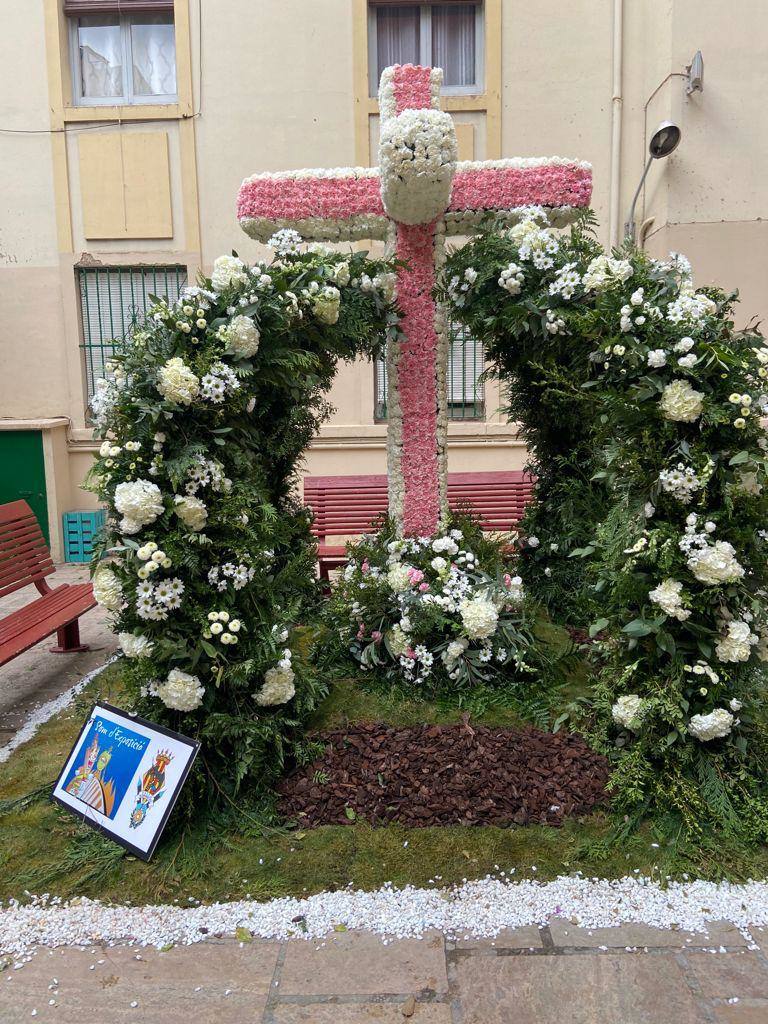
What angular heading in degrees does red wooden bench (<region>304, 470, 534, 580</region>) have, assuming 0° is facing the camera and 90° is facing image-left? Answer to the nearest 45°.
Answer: approximately 0°

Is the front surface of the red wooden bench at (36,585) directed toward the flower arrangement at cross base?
yes

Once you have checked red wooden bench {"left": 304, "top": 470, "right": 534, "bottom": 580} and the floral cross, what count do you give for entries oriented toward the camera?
2

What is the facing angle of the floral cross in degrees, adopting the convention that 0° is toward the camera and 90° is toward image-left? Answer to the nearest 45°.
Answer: approximately 0°

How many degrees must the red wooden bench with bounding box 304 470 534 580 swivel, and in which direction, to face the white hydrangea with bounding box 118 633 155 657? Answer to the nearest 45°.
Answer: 0° — it already faces it
